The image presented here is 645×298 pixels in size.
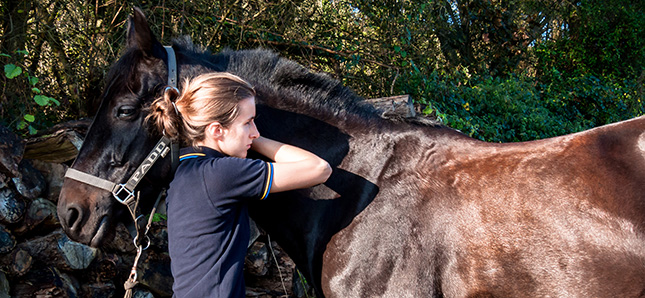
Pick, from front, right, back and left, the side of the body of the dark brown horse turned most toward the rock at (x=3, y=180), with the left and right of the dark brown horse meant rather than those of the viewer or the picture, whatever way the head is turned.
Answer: front

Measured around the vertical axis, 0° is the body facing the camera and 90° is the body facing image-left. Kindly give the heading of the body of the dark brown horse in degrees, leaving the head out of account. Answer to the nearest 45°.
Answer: approximately 90°

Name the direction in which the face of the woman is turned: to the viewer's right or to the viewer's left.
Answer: to the viewer's right

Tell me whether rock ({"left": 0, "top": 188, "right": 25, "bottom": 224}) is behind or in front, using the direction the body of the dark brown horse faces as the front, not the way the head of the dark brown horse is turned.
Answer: in front

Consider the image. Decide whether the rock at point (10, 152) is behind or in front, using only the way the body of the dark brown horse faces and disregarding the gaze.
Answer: in front

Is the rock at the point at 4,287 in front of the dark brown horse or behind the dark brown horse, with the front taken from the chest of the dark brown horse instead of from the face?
in front
